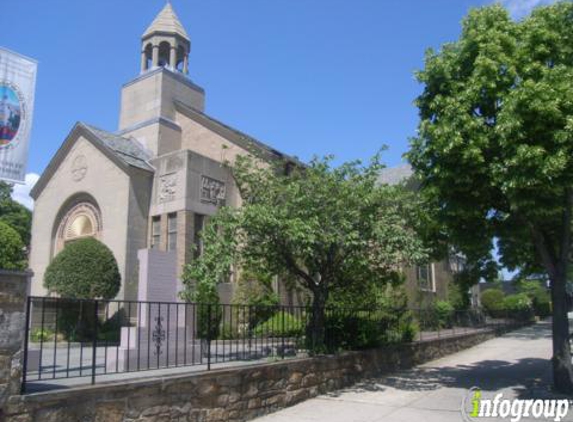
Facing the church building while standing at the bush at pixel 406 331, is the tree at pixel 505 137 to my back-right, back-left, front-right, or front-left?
back-left

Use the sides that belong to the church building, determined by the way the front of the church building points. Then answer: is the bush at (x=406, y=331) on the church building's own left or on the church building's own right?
on the church building's own left

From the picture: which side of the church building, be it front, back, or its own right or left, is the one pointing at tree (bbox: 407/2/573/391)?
left

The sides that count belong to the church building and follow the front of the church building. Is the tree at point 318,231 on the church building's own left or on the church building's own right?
on the church building's own left

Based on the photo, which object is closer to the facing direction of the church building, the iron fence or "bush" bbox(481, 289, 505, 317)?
the iron fence

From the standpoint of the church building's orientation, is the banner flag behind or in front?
in front

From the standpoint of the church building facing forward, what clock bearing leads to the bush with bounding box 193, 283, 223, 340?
The bush is roughly at 10 o'clock from the church building.

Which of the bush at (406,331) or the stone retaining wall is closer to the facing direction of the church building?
the stone retaining wall
